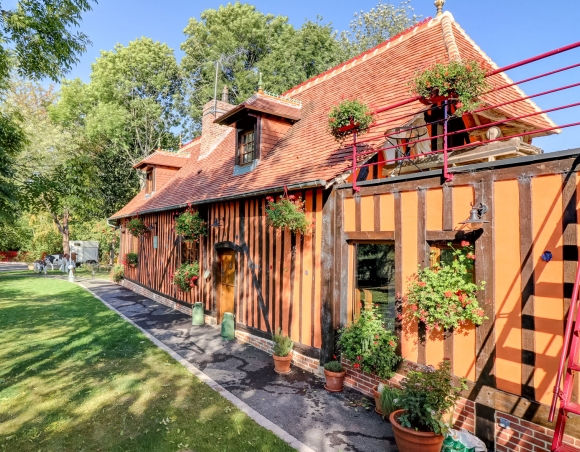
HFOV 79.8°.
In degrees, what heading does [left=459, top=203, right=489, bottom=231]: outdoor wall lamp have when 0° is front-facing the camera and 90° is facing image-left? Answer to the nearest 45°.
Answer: approximately 45°

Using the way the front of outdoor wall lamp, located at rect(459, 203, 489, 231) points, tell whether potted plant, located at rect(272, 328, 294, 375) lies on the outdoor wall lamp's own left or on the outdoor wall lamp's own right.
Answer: on the outdoor wall lamp's own right

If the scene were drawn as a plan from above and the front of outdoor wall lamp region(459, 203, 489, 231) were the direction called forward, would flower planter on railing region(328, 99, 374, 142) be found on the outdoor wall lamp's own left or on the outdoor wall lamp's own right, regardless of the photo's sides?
on the outdoor wall lamp's own right

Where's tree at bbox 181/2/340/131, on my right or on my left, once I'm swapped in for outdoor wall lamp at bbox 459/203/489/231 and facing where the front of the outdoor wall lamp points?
on my right
